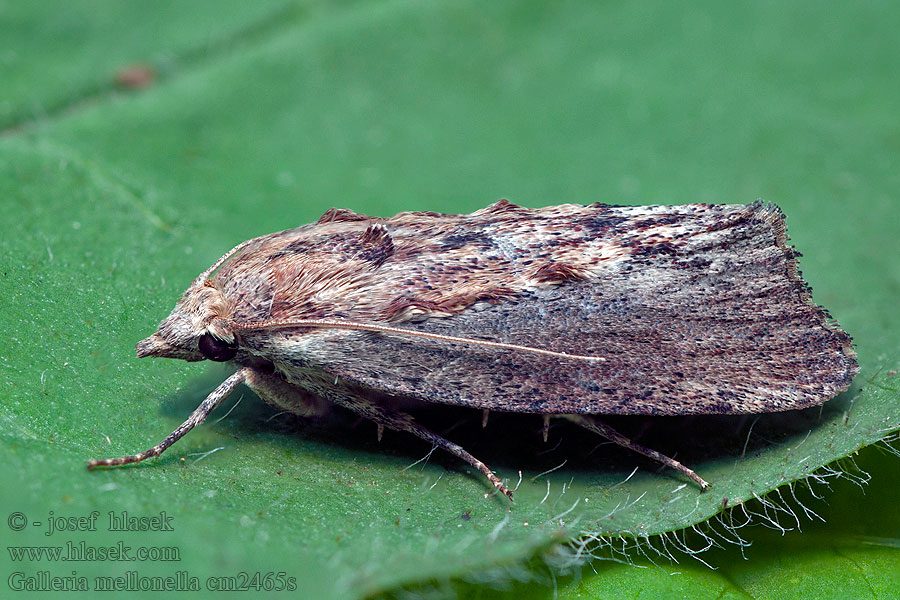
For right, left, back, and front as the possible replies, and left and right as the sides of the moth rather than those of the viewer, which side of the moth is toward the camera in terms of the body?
left
